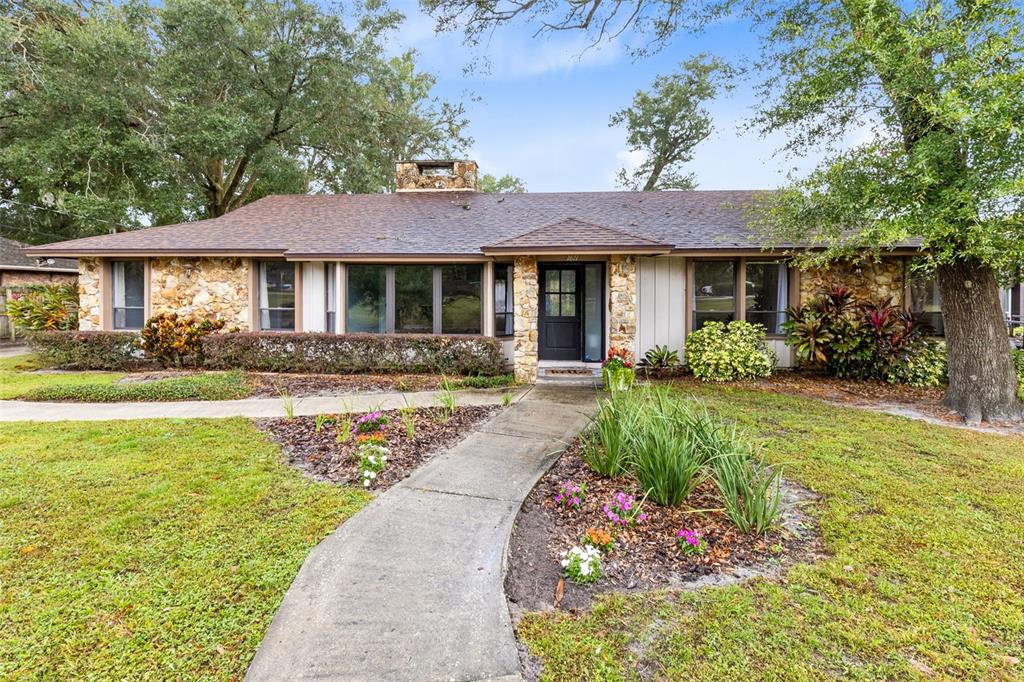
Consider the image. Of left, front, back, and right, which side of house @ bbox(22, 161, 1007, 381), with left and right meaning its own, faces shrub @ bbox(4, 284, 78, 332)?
right

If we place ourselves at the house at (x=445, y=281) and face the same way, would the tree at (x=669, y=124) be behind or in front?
behind

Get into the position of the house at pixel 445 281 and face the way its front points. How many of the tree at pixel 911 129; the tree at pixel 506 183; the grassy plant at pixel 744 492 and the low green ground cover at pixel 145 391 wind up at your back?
1

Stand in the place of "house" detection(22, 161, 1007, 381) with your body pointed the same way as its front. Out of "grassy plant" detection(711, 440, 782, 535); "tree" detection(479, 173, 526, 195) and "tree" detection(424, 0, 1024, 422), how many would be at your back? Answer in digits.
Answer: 1

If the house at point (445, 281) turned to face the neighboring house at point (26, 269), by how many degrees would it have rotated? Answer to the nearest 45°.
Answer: approximately 135° to its right

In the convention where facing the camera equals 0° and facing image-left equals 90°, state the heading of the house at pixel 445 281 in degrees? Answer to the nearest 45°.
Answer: approximately 0°

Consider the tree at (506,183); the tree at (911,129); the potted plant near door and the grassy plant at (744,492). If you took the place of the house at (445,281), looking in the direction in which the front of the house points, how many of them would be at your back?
1

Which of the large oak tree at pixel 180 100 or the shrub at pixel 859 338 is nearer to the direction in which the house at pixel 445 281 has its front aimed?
the shrub

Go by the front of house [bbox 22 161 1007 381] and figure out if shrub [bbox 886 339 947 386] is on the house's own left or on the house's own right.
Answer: on the house's own left

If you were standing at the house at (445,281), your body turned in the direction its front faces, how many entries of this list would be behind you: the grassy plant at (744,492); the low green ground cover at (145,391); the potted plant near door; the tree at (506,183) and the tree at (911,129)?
1

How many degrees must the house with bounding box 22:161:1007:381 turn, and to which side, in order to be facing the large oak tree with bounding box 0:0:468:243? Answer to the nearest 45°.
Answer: approximately 135° to its right

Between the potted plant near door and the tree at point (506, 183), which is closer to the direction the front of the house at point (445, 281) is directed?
the potted plant near door

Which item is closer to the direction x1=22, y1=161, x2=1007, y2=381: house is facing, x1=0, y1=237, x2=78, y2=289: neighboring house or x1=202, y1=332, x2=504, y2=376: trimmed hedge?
the trimmed hedge

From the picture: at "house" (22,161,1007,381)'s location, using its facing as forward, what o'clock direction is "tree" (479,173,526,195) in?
The tree is roughly at 6 o'clock from the house.
